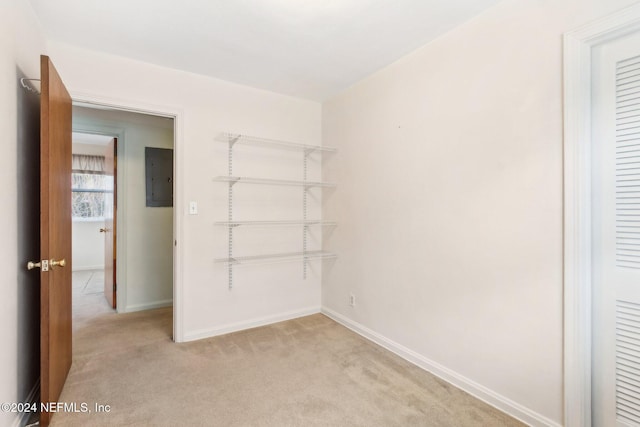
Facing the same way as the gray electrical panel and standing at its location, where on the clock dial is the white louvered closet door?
The white louvered closet door is roughly at 11 o'clock from the gray electrical panel.

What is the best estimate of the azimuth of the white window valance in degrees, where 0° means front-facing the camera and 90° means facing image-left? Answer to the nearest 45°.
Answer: approximately 0°

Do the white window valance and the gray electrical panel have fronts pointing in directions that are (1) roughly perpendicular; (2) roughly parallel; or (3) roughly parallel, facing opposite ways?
roughly parallel

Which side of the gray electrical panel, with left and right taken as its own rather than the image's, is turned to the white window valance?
back

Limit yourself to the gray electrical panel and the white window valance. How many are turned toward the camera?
2

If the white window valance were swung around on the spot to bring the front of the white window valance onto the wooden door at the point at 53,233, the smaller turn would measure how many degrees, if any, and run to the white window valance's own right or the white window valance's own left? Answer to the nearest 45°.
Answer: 0° — it already faces it

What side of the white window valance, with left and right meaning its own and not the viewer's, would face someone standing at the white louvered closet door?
front

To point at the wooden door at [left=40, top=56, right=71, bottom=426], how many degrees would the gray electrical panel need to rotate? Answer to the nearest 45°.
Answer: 0° — it already faces it

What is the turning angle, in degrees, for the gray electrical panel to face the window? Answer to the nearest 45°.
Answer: approximately 180°

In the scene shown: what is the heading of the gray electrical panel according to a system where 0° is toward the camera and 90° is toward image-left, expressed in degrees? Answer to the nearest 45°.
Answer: approximately 0°

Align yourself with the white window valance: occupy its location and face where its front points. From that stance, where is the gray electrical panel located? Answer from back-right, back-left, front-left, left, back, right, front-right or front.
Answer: front
